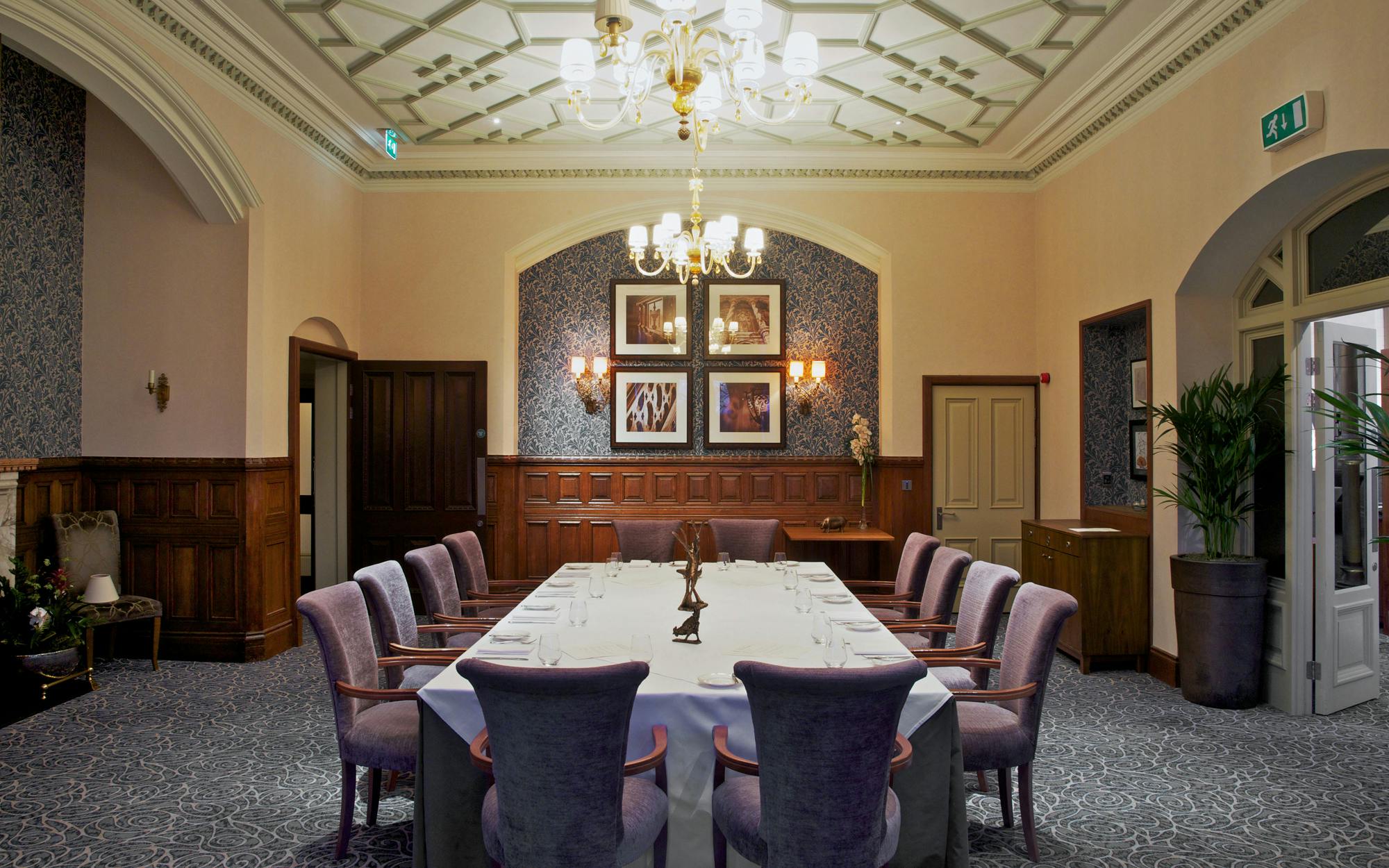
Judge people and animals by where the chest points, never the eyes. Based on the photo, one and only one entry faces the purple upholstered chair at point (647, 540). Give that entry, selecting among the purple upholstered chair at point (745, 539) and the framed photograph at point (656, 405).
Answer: the framed photograph

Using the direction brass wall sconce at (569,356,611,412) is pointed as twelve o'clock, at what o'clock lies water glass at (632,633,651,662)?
The water glass is roughly at 12 o'clock from the brass wall sconce.

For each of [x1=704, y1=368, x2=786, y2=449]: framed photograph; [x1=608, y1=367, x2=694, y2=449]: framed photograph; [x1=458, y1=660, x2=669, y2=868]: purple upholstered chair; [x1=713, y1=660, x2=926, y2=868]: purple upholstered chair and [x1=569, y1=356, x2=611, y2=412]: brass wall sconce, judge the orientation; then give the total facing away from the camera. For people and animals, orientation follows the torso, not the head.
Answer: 2

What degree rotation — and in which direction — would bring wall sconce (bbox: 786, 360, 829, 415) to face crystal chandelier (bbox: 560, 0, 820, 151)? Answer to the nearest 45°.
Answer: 0° — it already faces it

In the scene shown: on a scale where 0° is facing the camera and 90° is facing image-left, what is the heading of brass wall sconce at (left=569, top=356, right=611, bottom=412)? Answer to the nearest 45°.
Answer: approximately 0°

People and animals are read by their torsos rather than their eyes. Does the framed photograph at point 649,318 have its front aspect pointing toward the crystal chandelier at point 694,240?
yes

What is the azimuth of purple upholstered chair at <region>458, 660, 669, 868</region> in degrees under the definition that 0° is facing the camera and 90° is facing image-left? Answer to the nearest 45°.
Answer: approximately 180°

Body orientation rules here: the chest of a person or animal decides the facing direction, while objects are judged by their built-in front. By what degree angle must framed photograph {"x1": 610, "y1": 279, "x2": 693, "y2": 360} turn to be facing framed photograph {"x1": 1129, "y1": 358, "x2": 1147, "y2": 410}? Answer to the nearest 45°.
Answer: approximately 45° to its left

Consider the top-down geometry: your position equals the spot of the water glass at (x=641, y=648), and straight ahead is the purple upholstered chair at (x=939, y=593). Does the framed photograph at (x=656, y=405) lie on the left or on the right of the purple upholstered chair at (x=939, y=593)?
left

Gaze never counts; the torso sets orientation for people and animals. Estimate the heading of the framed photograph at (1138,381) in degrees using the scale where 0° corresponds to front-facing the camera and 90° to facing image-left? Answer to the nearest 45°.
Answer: approximately 45°
